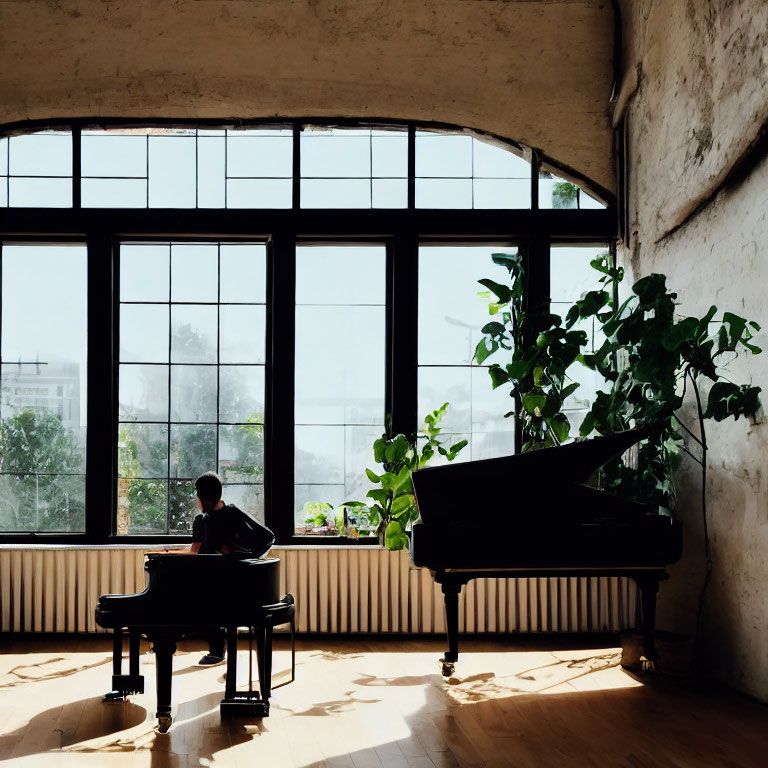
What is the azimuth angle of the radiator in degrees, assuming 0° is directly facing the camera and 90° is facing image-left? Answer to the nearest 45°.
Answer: approximately 0°

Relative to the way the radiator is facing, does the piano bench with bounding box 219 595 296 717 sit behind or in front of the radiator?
in front

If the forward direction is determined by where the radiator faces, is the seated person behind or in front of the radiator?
in front
